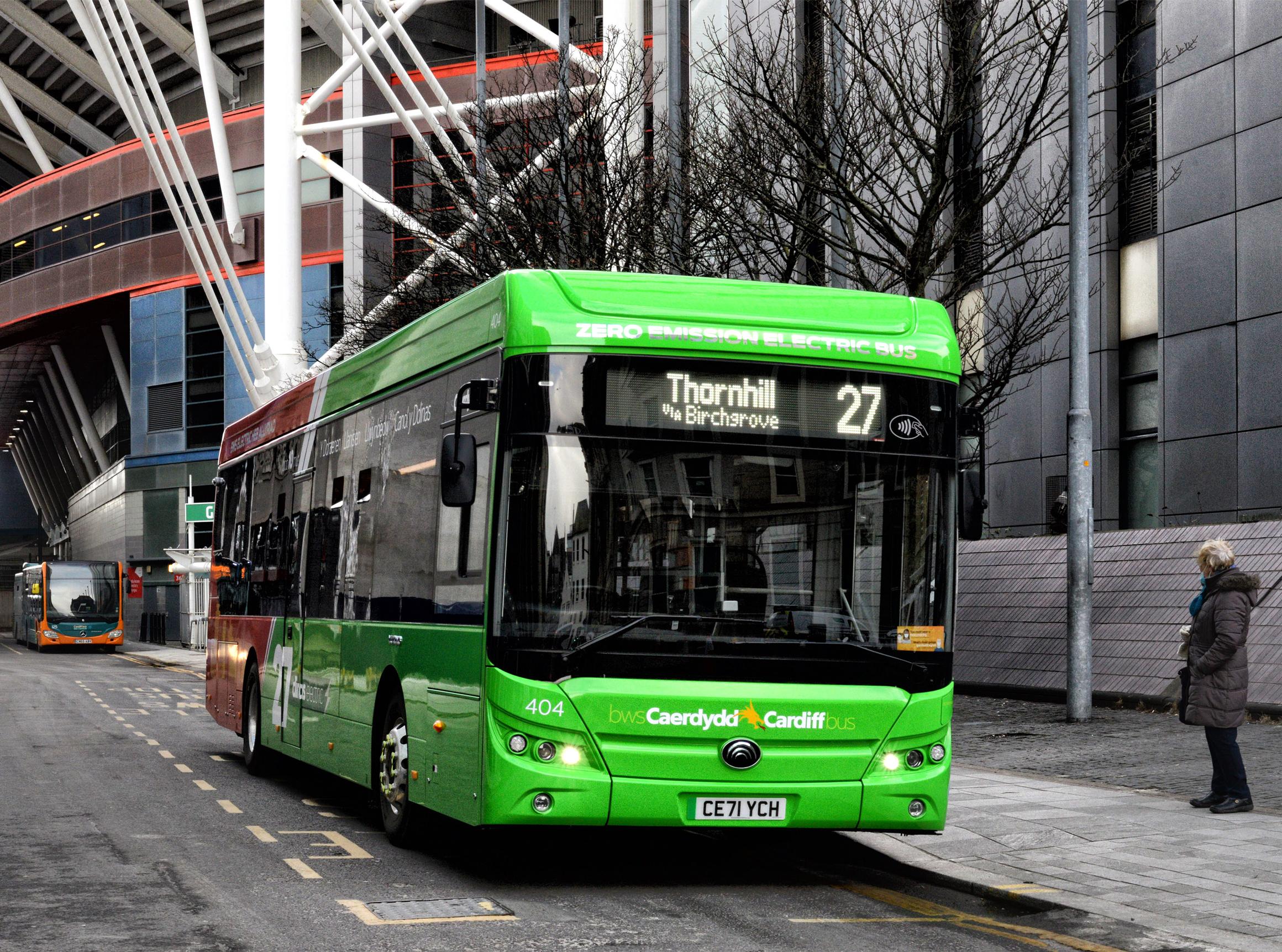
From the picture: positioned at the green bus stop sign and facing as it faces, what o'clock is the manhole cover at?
The manhole cover is roughly at 12 o'clock from the green bus stop sign.

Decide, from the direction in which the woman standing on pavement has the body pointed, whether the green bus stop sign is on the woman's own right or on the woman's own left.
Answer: on the woman's own right

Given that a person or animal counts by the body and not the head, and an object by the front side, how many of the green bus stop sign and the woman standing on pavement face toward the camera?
1

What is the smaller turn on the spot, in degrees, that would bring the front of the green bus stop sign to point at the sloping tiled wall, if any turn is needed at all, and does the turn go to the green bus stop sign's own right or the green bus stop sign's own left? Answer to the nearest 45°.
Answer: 0° — it already faces it

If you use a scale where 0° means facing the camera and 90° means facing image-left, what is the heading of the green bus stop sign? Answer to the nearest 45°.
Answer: approximately 0°

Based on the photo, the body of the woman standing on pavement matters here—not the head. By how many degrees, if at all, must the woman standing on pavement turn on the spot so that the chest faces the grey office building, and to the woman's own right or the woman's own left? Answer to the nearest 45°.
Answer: approximately 90° to the woman's own right

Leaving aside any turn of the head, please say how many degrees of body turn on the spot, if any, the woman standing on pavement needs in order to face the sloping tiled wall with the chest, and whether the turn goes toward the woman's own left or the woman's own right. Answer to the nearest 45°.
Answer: approximately 90° to the woman's own right

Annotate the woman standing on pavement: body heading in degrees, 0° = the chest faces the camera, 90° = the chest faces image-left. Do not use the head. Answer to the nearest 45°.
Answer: approximately 90°

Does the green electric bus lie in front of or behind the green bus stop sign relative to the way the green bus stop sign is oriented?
in front
